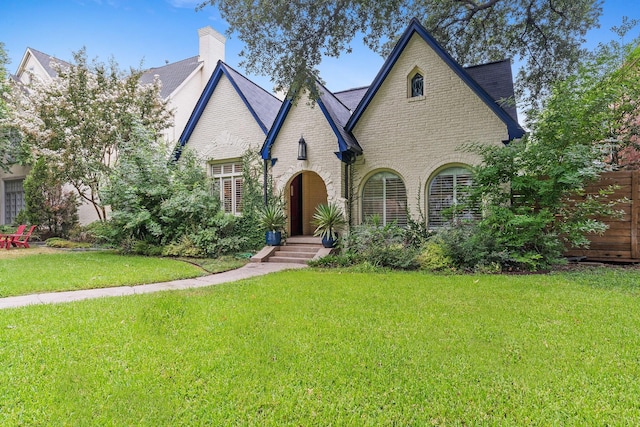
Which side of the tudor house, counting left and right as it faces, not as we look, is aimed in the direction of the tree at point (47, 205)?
right

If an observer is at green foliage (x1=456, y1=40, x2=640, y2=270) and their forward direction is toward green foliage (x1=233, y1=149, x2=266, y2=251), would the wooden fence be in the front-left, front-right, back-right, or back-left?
back-right

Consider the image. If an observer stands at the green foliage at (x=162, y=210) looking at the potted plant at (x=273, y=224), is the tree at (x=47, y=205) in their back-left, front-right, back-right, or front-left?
back-left

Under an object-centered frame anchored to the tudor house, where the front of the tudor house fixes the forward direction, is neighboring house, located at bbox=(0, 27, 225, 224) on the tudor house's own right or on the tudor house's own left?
on the tudor house's own right

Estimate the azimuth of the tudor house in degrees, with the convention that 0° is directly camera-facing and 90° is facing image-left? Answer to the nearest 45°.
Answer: approximately 0°

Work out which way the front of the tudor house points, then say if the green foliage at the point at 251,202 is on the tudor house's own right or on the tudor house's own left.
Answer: on the tudor house's own right
